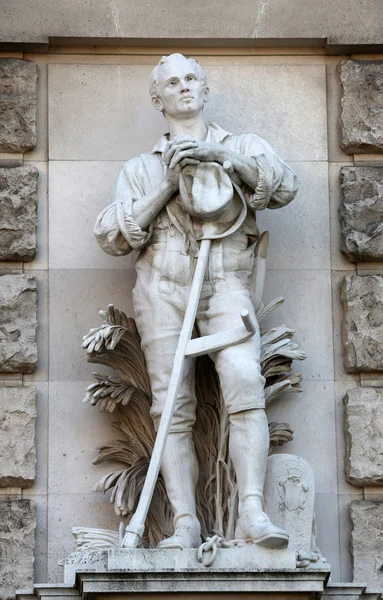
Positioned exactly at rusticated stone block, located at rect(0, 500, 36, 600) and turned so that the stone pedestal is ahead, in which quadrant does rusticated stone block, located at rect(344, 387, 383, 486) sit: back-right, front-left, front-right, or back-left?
front-left

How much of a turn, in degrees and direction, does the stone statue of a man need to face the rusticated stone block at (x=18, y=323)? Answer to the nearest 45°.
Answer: approximately 135° to its right

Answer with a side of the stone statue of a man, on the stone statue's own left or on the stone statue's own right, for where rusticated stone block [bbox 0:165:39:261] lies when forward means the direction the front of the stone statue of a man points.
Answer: on the stone statue's own right

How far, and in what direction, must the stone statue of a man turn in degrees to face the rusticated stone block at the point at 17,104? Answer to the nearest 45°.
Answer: approximately 135° to its right

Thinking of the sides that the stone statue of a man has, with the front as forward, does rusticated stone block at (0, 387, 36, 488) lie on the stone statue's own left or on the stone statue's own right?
on the stone statue's own right

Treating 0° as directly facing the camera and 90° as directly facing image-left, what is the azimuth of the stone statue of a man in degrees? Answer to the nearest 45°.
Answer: approximately 0°

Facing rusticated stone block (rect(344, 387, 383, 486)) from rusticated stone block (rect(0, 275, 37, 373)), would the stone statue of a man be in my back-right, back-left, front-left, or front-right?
front-right
